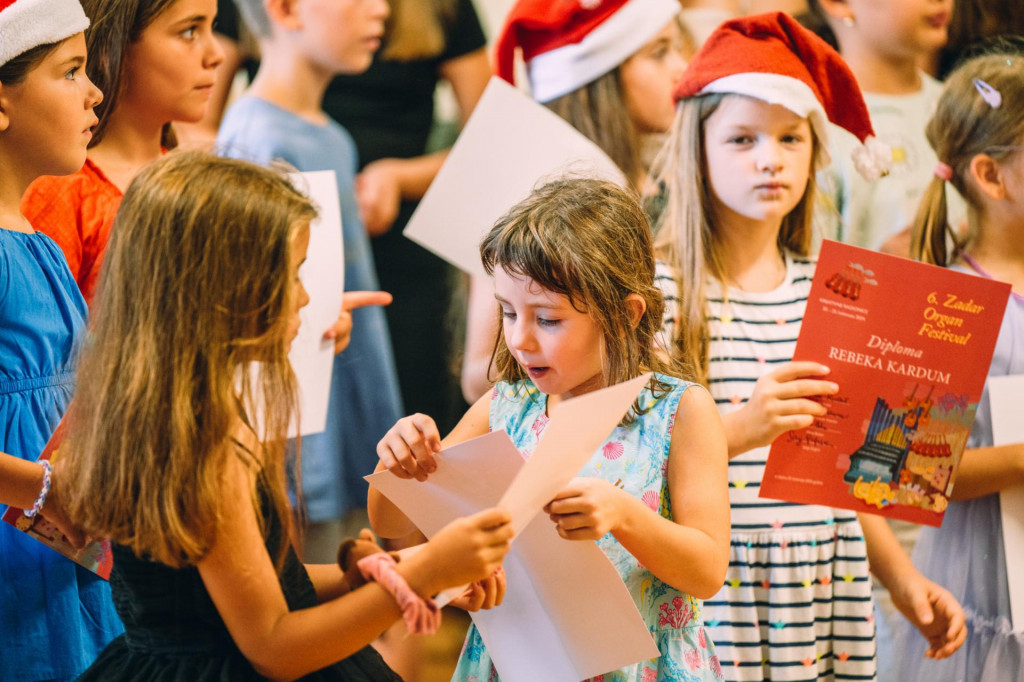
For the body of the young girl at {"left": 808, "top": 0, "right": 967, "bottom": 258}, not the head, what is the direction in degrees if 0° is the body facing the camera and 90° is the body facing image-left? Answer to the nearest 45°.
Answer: approximately 315°

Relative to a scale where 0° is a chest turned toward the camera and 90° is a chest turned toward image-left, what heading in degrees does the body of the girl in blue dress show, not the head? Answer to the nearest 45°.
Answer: approximately 270°

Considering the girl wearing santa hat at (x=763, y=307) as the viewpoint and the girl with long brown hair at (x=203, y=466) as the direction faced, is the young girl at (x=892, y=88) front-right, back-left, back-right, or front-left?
back-right

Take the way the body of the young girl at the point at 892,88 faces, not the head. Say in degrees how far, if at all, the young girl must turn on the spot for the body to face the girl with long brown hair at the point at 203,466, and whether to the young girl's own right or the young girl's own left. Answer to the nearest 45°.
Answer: approximately 45° to the young girl's own right

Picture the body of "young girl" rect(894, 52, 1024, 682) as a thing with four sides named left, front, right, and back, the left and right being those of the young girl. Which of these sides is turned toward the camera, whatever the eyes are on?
right

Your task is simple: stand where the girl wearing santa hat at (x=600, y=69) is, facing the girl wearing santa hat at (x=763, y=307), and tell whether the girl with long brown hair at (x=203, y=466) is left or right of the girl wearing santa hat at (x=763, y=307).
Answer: right

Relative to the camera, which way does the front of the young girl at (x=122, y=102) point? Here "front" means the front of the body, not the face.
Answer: to the viewer's right
